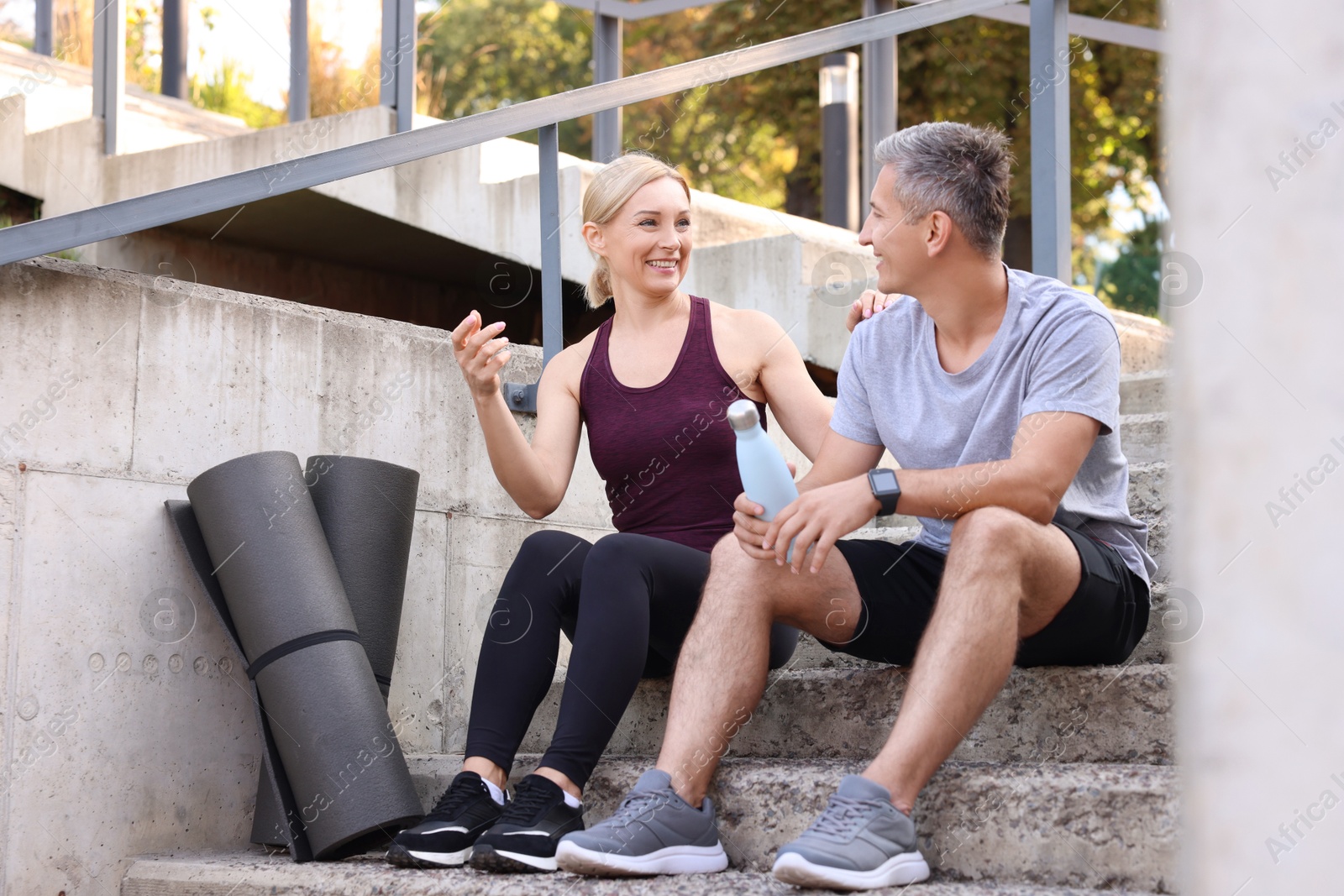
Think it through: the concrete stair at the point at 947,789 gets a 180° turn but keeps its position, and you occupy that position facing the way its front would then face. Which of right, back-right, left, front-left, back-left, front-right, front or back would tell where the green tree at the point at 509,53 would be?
front

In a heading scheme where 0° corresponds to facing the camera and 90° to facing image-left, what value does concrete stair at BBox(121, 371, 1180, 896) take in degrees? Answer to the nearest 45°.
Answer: approximately 0°

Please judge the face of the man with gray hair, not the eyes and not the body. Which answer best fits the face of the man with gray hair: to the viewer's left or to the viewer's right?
to the viewer's left

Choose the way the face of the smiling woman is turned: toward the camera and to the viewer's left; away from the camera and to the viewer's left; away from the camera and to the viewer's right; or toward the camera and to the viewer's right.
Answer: toward the camera and to the viewer's right

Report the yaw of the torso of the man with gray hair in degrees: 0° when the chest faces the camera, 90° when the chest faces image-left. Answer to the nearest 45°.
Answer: approximately 45°

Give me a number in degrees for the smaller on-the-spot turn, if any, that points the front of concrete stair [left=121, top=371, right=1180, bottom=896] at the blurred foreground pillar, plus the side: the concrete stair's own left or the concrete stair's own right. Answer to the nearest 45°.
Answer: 0° — it already faces it
